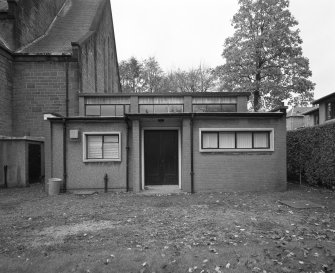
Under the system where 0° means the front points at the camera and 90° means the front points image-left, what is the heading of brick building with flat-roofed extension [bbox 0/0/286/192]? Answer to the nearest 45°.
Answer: approximately 0°

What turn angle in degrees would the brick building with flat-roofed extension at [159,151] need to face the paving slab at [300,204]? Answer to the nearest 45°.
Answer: approximately 45° to its left

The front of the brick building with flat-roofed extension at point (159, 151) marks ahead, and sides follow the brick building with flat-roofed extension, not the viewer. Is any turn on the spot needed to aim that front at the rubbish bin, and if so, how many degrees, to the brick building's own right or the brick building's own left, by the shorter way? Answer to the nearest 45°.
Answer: approximately 90° to the brick building's own right

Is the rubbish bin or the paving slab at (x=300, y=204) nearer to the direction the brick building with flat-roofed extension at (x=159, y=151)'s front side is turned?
the paving slab

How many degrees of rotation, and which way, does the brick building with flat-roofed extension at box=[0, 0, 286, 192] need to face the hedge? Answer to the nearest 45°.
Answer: approximately 90° to its left
